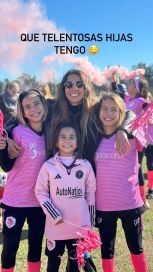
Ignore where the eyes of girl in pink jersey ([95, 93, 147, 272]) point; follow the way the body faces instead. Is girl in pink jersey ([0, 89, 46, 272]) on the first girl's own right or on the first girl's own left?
on the first girl's own right

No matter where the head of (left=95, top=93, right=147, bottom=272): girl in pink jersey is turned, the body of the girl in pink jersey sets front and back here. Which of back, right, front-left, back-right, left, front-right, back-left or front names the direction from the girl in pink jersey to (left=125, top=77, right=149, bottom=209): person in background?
back

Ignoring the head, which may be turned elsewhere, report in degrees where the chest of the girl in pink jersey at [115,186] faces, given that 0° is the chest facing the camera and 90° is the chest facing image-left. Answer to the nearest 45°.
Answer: approximately 0°

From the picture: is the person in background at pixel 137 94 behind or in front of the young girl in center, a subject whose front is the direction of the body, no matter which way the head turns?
behind

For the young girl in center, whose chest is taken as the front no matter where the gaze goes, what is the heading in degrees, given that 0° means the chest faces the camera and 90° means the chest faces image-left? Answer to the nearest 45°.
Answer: approximately 0°

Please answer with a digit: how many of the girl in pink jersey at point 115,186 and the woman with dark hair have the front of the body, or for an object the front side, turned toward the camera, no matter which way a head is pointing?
2

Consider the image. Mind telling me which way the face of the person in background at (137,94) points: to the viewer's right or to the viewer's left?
to the viewer's left
